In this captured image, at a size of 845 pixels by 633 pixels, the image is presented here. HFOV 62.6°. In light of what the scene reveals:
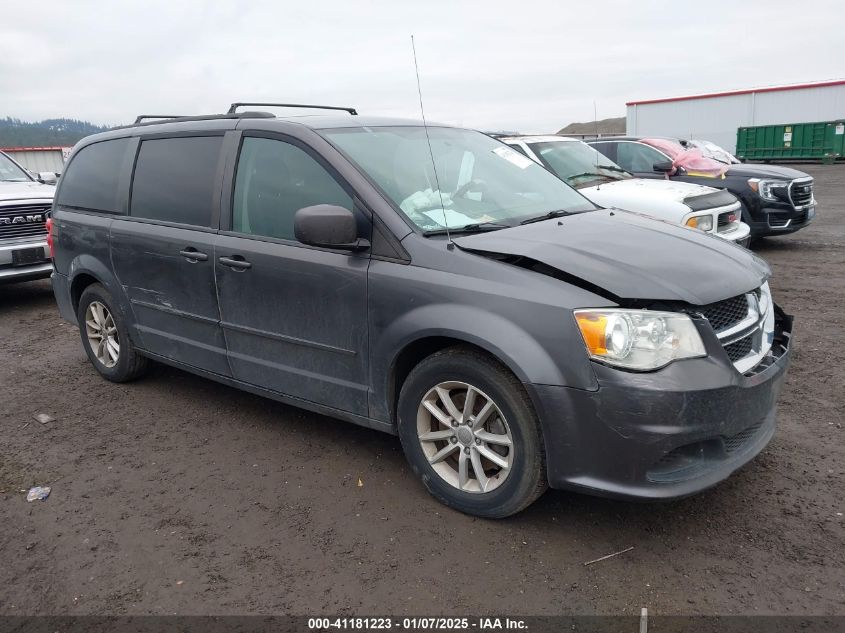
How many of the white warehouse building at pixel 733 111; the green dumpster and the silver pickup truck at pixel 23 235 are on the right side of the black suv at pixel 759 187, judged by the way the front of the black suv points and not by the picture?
1

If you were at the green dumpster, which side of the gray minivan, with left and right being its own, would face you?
left

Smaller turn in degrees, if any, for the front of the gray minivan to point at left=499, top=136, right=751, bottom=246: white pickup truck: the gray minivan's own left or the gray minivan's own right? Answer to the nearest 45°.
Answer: approximately 90° to the gray minivan's own left

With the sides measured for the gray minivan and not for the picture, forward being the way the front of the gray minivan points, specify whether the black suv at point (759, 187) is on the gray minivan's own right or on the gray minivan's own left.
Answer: on the gray minivan's own left

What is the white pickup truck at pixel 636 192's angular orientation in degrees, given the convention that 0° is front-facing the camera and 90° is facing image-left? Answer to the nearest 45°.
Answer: approximately 315°

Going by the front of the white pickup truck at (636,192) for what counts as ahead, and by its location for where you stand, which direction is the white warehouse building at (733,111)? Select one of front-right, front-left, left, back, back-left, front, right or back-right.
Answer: back-left

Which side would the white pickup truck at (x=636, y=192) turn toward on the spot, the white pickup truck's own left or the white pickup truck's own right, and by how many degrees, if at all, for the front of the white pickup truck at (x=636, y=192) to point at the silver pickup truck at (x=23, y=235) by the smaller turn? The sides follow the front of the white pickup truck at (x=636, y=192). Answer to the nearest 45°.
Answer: approximately 135° to the white pickup truck's own right

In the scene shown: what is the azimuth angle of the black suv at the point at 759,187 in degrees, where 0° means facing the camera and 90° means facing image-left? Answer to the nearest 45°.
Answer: approximately 315°

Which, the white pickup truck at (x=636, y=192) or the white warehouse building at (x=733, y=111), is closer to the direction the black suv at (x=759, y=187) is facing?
the white pickup truck

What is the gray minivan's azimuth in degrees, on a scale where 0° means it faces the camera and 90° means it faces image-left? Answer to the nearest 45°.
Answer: approximately 315°
